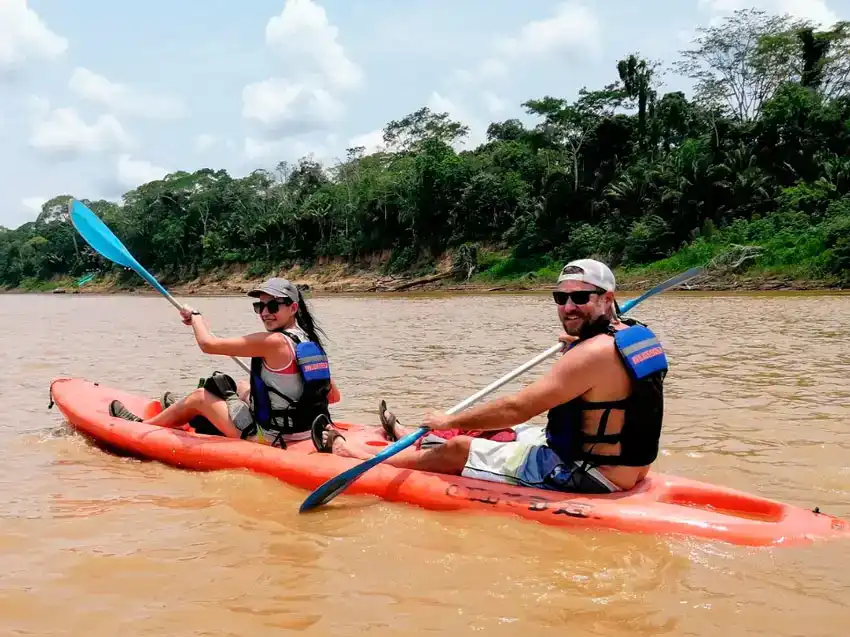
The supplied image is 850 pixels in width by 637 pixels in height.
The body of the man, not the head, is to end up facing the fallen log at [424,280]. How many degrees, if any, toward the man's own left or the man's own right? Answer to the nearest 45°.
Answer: approximately 90° to the man's own right

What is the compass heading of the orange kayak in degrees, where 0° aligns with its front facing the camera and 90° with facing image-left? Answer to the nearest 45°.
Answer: approximately 90°

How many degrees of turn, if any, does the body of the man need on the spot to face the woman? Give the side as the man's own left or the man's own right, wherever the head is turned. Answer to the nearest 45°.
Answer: approximately 45° to the man's own right

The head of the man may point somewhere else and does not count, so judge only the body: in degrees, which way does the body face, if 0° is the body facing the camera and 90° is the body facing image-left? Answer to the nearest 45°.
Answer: approximately 90°
